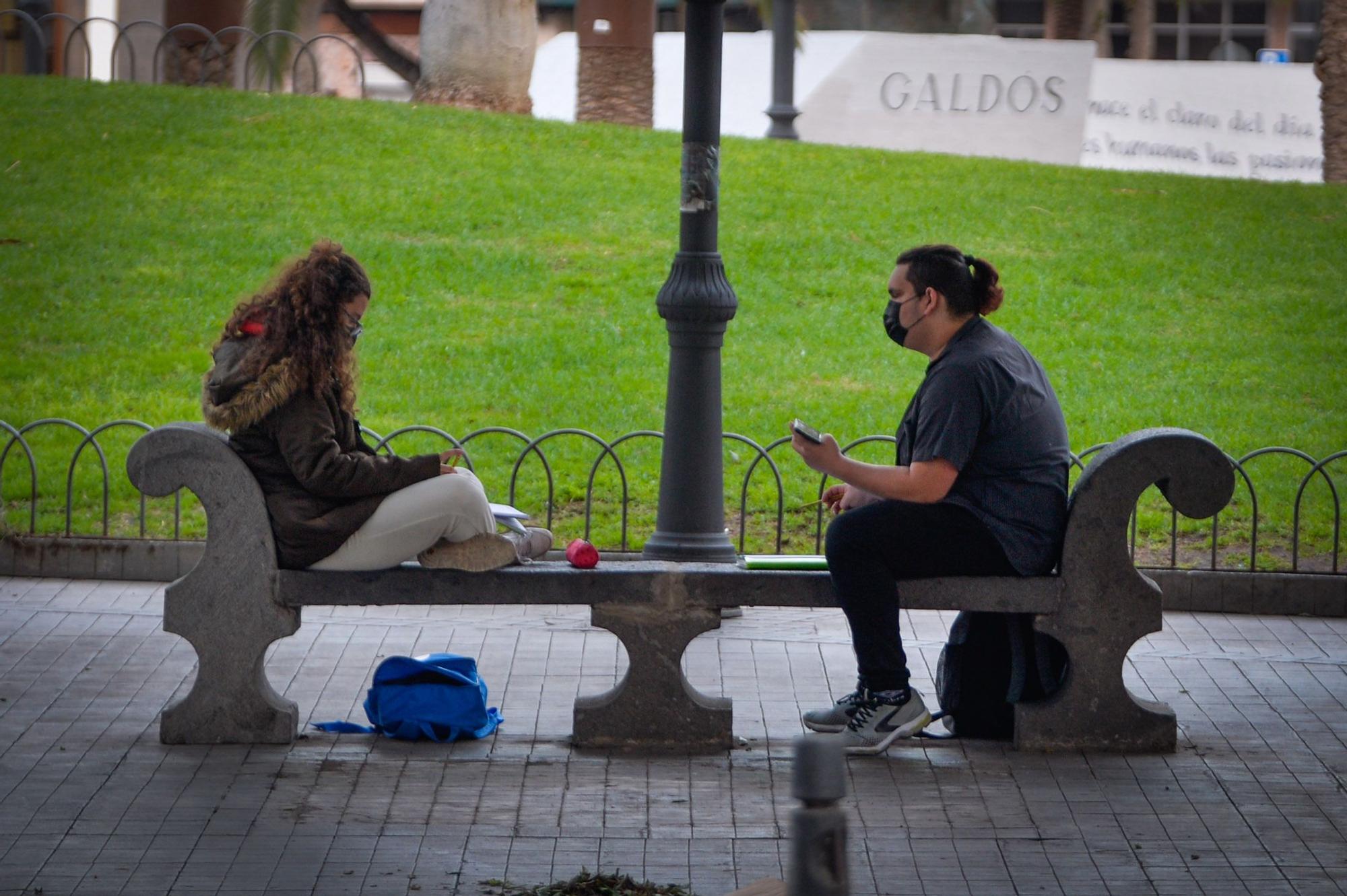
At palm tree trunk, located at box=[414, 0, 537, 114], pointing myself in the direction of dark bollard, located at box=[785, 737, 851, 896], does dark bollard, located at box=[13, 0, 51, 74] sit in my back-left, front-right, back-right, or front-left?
back-right

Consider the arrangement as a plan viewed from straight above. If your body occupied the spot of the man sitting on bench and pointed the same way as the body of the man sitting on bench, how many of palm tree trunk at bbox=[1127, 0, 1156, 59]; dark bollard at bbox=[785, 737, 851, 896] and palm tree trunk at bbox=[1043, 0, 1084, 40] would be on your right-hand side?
2

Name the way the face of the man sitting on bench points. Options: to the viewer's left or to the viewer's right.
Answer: to the viewer's left

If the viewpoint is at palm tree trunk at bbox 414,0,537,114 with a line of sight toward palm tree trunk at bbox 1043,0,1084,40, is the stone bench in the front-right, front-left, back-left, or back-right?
back-right

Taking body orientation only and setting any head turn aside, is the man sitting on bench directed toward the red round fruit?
yes

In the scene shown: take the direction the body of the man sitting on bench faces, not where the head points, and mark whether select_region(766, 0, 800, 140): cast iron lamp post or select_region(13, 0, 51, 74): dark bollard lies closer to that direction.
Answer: the dark bollard

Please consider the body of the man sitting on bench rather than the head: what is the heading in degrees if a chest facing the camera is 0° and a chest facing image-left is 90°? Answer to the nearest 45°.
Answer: approximately 90°

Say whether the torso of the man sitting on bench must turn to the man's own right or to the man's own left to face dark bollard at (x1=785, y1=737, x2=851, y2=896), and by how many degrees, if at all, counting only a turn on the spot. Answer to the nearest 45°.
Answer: approximately 90° to the man's own left

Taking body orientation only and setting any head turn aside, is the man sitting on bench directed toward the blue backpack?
yes

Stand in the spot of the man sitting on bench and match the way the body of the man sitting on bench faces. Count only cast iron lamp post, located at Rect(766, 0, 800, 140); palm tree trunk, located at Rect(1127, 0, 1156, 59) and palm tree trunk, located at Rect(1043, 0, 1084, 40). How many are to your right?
3

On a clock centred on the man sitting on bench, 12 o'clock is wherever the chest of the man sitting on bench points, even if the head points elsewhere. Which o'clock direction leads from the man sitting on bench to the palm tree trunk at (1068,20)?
The palm tree trunk is roughly at 3 o'clock from the man sitting on bench.
